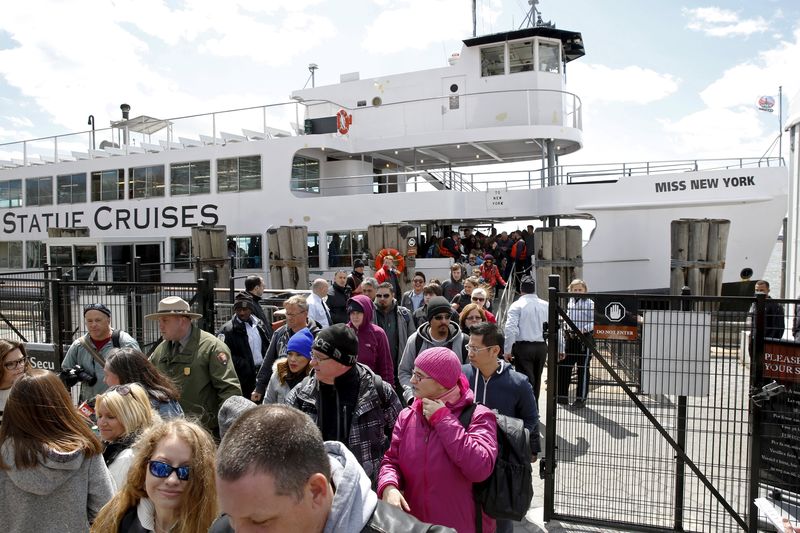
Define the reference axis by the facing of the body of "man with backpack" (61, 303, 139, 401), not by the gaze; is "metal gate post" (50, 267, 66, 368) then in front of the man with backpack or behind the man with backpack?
behind

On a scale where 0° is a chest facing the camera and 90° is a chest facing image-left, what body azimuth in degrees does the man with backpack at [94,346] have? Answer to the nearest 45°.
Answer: approximately 0°

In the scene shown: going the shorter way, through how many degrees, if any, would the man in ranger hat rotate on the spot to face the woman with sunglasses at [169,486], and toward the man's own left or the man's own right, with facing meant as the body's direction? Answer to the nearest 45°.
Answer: approximately 45° to the man's own left

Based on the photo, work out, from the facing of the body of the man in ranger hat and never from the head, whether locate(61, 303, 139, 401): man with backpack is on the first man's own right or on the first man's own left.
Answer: on the first man's own right

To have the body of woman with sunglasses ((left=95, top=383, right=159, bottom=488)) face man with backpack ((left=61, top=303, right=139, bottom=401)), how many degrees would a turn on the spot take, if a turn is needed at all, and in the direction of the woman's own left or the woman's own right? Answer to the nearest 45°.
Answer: approximately 135° to the woman's own right

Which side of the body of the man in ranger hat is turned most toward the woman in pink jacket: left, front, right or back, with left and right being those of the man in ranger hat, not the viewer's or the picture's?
left

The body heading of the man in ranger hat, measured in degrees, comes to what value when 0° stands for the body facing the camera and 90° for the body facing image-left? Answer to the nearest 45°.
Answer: approximately 45°

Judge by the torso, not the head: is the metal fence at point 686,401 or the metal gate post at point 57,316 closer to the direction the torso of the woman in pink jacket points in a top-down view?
the metal gate post
